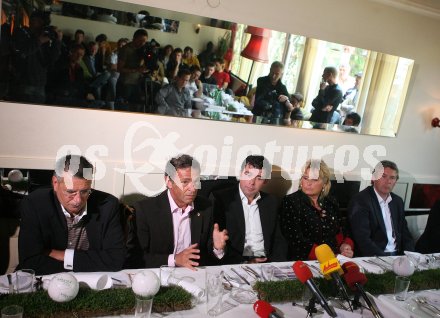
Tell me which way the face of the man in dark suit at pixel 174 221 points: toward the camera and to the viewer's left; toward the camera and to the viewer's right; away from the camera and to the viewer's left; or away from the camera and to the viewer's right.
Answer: toward the camera and to the viewer's right

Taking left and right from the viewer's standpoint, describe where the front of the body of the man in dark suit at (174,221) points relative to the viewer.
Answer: facing the viewer and to the right of the viewer

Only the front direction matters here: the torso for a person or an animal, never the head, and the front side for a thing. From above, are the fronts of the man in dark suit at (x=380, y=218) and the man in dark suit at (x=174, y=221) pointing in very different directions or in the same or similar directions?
same or similar directions

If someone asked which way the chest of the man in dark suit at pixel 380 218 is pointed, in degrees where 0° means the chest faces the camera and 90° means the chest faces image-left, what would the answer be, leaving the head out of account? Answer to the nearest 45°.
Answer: approximately 315°

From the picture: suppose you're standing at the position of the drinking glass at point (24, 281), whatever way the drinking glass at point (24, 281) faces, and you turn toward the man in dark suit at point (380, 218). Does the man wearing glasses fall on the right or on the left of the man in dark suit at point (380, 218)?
left

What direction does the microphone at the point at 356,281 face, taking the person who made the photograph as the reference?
facing away from the viewer and to the left of the viewer

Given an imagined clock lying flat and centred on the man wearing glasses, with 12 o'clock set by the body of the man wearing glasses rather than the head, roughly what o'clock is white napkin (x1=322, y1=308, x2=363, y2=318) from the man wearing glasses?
The white napkin is roughly at 10 o'clock from the man wearing glasses.

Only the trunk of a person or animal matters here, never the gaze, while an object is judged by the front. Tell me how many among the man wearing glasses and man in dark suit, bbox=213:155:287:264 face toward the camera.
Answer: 2

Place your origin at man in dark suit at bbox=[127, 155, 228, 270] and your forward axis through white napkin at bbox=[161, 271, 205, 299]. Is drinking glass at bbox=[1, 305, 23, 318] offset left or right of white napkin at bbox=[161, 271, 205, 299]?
right

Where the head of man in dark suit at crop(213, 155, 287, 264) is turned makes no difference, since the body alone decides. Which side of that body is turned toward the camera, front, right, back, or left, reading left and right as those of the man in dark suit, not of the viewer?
front

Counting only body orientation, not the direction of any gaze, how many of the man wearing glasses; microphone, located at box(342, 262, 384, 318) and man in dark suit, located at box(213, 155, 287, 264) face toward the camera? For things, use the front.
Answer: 2

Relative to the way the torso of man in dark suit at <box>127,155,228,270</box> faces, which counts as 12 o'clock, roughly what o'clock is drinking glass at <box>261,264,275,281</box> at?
The drinking glass is roughly at 12 o'clock from the man in dark suit.

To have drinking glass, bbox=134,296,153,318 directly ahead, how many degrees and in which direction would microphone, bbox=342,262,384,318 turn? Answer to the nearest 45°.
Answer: approximately 90° to its left

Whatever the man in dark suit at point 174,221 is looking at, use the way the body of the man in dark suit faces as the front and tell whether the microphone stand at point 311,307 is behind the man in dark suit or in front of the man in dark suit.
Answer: in front

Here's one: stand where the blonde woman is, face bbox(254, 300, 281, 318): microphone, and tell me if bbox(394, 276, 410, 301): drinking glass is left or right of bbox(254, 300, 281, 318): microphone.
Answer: left

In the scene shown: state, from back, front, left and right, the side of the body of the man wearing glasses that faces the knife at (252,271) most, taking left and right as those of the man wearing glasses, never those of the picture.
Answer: left

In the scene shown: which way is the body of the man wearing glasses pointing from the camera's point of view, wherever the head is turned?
toward the camera

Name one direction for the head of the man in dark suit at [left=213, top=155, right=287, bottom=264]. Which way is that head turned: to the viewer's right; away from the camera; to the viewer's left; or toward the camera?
toward the camera
